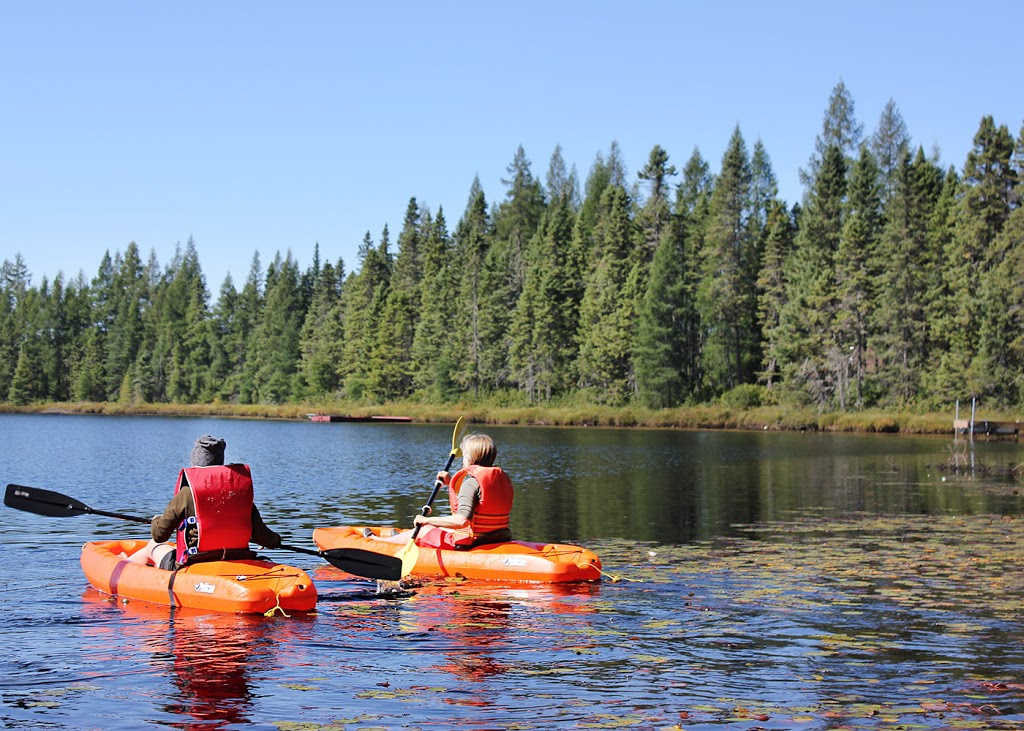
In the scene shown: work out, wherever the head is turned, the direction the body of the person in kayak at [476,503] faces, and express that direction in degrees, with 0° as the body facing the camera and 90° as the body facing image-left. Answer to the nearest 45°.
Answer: approximately 135°

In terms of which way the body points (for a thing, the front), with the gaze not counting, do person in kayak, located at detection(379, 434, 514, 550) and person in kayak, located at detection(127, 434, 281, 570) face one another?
no

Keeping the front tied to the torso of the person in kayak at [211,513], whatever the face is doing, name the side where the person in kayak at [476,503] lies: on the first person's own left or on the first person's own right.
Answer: on the first person's own right

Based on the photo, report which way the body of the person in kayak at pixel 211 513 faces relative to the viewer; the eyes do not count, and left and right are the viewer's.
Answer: facing away from the viewer and to the left of the viewer

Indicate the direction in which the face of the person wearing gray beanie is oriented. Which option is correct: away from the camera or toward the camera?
away from the camera

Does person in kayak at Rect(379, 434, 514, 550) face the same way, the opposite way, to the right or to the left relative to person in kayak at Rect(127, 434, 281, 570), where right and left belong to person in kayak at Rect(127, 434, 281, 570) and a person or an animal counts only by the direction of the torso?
the same way

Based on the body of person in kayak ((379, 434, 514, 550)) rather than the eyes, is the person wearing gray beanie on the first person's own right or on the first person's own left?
on the first person's own left

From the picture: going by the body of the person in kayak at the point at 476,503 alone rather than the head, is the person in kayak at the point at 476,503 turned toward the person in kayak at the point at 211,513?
no

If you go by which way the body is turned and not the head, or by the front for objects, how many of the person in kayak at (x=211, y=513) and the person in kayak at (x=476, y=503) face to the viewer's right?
0

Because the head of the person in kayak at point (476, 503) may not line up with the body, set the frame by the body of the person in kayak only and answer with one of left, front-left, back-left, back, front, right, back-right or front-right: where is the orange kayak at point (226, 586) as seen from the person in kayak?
left

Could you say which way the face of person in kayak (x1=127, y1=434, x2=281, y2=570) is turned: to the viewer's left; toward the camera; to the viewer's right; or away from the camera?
away from the camera

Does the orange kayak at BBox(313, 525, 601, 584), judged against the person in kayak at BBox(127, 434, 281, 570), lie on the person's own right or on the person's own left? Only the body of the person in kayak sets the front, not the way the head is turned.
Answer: on the person's own right
